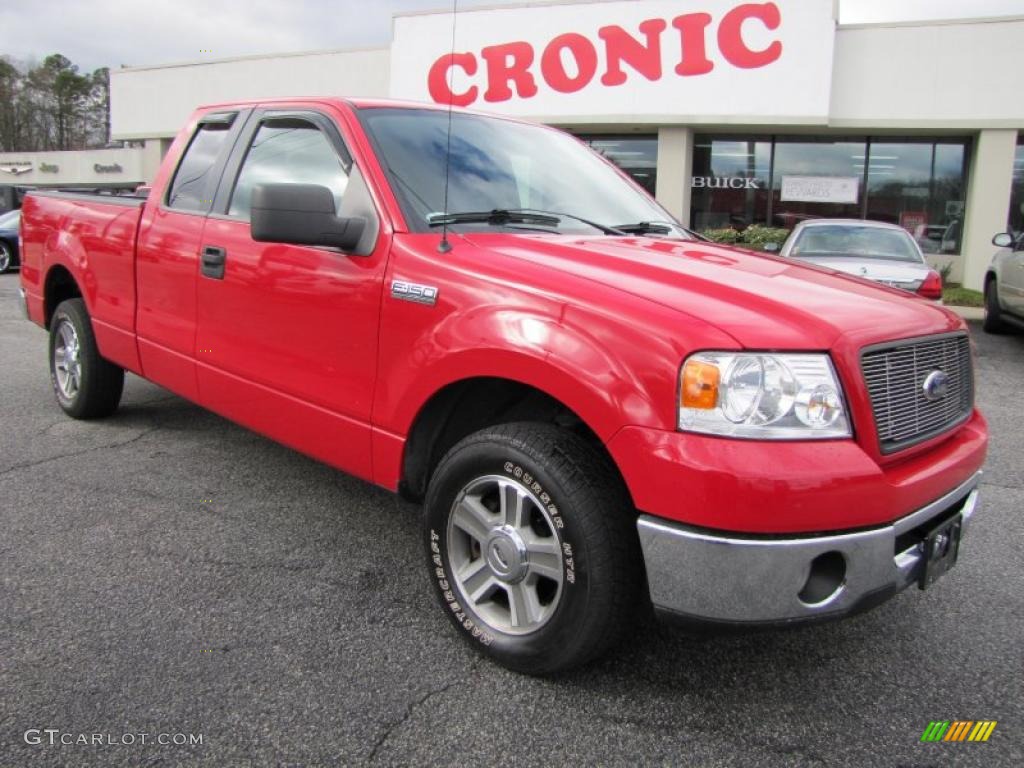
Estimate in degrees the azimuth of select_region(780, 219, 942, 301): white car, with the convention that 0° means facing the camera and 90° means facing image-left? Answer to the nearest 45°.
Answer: approximately 180°

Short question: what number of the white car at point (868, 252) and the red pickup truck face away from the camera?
1

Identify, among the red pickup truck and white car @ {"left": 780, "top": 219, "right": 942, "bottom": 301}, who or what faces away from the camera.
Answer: the white car

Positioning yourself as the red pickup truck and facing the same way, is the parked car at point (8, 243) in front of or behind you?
behind

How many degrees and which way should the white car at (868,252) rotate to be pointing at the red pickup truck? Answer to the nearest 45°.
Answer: approximately 180°

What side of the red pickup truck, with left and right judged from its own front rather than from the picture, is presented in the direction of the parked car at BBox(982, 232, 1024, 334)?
left

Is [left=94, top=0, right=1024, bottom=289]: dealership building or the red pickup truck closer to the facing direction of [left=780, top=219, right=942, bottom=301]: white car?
the dealership building

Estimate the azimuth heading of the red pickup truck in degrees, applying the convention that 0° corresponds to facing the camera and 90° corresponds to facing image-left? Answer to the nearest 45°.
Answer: approximately 315°
